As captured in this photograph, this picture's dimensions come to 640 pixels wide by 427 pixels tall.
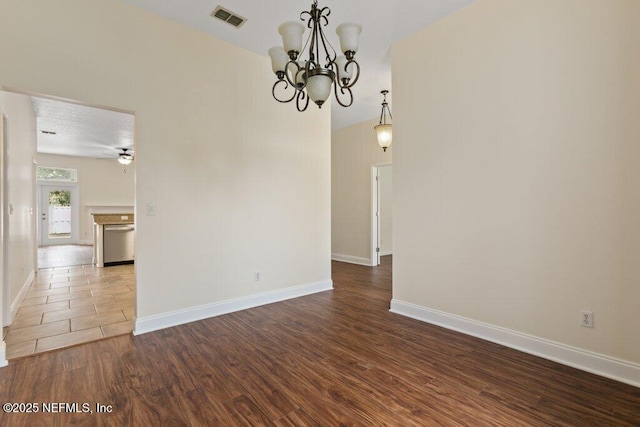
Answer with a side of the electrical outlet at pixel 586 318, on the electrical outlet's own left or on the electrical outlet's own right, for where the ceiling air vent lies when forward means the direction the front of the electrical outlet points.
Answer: on the electrical outlet's own right

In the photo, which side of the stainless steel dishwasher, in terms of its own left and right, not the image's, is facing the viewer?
front

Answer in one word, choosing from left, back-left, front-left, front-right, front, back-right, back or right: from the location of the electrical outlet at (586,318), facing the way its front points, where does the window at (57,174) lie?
right

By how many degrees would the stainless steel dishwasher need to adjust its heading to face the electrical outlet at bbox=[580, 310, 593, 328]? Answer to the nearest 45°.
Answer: approximately 45° to its left

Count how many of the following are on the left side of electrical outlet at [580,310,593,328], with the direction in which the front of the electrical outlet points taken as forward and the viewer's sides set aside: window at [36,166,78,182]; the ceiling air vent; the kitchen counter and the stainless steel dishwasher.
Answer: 0

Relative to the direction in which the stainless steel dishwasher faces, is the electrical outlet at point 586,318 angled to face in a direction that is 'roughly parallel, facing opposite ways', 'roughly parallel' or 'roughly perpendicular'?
roughly perpendicular

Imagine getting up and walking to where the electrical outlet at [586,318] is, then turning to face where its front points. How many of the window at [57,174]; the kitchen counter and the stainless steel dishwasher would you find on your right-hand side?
3

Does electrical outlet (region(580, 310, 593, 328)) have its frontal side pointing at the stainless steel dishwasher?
no

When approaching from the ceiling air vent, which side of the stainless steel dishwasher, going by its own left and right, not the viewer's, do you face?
front

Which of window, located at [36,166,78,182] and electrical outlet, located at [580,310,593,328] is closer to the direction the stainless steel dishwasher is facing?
the electrical outlet

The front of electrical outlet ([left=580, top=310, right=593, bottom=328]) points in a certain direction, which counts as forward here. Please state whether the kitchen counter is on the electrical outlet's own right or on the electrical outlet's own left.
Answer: on the electrical outlet's own right
